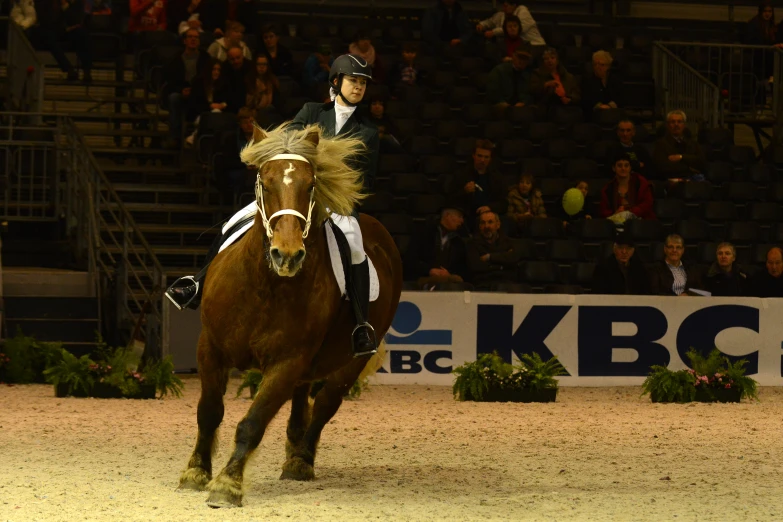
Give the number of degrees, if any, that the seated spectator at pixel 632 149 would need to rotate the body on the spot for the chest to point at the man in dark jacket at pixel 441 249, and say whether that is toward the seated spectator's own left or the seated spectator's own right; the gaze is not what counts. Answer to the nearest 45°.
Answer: approximately 45° to the seated spectator's own right

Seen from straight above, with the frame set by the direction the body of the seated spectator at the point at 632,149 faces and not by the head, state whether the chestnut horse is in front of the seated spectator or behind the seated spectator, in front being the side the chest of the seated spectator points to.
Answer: in front

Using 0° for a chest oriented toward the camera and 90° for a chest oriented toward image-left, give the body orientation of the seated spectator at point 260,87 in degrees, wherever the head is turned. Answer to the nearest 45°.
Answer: approximately 0°

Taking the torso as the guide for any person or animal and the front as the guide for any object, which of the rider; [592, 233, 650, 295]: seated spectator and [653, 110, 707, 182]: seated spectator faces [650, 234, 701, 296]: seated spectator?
[653, 110, 707, 182]: seated spectator

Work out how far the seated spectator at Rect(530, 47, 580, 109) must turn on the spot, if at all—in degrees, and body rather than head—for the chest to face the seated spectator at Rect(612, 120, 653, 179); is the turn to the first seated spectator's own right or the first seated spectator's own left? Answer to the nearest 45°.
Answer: approximately 45° to the first seated spectator's own left

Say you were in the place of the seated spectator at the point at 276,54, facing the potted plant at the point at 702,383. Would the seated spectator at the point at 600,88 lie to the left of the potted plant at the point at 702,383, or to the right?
left

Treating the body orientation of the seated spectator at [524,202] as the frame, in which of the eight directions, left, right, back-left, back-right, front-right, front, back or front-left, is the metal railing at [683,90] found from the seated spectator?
back-left
